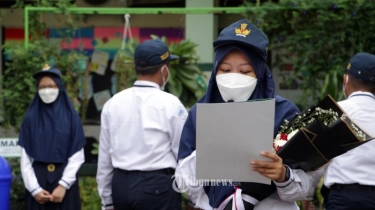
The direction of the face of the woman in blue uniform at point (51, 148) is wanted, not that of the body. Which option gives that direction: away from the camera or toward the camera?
toward the camera

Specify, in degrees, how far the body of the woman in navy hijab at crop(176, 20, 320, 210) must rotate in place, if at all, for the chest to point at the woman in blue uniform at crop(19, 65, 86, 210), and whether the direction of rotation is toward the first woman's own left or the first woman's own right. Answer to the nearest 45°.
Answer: approximately 135° to the first woman's own right

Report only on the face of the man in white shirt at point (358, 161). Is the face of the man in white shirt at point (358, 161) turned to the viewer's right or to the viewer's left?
to the viewer's left

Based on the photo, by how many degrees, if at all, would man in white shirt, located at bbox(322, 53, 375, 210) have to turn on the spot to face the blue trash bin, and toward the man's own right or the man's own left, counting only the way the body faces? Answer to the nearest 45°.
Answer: approximately 45° to the man's own left

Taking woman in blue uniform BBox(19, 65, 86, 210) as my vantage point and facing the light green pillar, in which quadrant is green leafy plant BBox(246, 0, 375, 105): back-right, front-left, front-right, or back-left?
front-right

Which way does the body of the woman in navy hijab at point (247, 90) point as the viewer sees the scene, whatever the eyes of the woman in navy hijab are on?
toward the camera

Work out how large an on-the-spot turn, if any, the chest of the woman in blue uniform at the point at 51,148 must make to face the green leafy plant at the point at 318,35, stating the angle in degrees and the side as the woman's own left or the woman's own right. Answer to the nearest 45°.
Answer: approximately 90° to the woman's own left

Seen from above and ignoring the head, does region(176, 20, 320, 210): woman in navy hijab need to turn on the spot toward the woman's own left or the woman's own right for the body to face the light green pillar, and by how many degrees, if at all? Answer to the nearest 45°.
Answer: approximately 180°

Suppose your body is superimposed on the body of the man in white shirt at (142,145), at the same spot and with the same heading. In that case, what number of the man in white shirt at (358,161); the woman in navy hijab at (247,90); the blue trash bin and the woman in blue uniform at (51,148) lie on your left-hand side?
2
